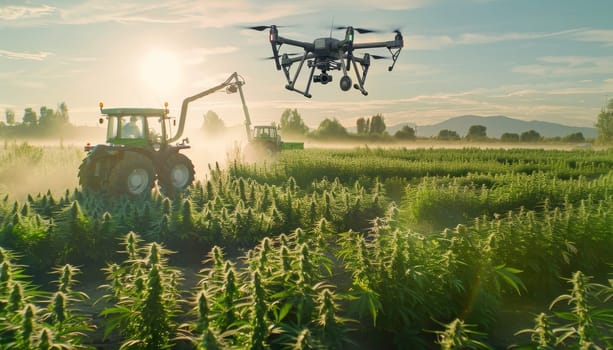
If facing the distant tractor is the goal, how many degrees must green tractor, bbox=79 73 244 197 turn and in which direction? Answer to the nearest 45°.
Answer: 0° — it already faces it

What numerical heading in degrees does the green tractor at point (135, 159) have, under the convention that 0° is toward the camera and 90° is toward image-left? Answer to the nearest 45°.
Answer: approximately 225°
